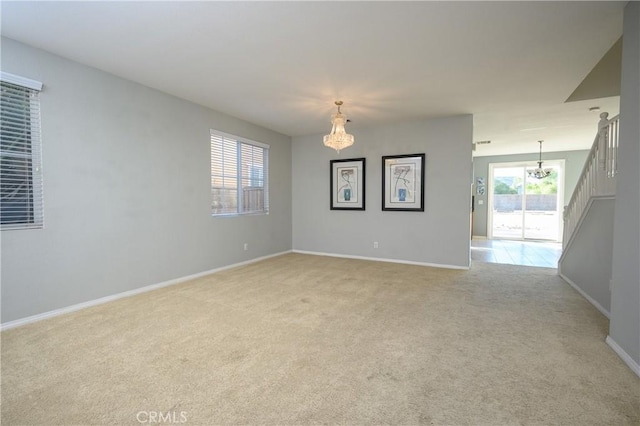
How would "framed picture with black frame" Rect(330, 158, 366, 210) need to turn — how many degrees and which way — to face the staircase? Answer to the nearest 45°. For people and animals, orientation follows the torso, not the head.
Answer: approximately 45° to its left

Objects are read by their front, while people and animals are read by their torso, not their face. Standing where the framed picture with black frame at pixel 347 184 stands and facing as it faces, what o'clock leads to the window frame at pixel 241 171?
The window frame is roughly at 2 o'clock from the framed picture with black frame.

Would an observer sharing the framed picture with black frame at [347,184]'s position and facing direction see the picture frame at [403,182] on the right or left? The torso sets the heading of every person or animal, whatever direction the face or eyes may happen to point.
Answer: on its left

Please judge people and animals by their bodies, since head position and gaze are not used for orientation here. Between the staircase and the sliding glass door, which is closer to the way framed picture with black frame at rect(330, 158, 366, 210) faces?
the staircase

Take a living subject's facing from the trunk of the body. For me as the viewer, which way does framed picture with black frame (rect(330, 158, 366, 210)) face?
facing the viewer

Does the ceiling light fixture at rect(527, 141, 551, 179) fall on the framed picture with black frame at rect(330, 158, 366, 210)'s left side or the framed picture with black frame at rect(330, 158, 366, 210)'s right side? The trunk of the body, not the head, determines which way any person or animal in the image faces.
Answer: on its left

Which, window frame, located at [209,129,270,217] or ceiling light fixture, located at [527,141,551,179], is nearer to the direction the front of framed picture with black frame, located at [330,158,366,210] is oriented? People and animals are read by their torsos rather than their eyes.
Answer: the window frame

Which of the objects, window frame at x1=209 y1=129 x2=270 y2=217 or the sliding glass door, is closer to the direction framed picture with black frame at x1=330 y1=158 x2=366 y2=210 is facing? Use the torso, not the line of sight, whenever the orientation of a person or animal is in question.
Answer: the window frame

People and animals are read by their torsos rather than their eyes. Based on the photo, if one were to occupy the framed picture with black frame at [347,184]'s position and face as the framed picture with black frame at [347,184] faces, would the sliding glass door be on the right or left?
on its left

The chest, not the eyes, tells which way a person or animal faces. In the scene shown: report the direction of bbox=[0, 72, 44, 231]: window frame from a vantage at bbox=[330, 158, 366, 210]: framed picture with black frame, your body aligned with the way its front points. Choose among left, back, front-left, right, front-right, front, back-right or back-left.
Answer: front-right

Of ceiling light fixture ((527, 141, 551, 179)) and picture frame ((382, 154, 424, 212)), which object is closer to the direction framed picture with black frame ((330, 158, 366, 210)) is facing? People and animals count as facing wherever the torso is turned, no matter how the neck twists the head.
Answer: the picture frame

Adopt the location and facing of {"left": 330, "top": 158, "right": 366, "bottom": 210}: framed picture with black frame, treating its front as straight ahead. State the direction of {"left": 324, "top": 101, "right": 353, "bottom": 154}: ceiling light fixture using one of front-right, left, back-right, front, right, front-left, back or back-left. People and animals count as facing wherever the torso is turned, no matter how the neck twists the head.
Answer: front
